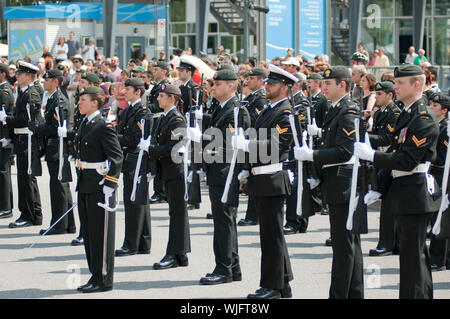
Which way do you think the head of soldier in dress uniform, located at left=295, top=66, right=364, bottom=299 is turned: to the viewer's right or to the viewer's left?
to the viewer's left

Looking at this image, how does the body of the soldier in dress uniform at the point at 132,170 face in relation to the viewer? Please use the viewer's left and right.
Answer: facing the viewer and to the left of the viewer

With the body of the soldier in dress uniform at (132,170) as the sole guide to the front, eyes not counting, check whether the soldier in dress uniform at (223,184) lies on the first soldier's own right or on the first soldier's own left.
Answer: on the first soldier's own left

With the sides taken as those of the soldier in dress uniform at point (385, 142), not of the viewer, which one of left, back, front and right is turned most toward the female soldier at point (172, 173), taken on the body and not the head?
front

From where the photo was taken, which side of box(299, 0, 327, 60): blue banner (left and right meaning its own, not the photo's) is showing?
front

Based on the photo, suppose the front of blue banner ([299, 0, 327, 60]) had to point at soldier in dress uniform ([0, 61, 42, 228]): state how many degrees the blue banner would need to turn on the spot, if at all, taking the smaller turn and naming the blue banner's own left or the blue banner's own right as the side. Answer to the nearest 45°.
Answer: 0° — it already faces them

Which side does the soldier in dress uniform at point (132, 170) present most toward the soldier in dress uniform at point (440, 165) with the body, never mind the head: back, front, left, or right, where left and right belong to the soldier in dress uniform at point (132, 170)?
back

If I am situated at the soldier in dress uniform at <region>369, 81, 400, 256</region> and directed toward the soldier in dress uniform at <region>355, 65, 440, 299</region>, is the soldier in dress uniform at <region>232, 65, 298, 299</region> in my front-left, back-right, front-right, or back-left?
front-right

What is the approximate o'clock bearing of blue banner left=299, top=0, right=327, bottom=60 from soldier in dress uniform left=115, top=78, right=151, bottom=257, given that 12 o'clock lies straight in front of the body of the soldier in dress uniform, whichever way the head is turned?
The blue banner is roughly at 5 o'clock from the soldier in dress uniform.

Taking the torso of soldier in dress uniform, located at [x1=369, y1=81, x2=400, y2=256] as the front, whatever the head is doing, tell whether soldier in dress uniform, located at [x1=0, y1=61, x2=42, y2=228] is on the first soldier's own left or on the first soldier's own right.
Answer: on the first soldier's own right

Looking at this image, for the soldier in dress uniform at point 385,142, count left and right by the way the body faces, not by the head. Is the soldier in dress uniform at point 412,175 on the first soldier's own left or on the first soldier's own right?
on the first soldier's own left

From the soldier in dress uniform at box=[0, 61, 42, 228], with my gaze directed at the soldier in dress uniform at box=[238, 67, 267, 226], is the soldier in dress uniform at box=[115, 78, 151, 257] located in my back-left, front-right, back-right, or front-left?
front-right

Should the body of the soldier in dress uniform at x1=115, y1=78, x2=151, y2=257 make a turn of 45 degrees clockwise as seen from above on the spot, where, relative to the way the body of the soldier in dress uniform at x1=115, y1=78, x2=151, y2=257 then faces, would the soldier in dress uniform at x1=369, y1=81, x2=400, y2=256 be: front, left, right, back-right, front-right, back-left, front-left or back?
back
